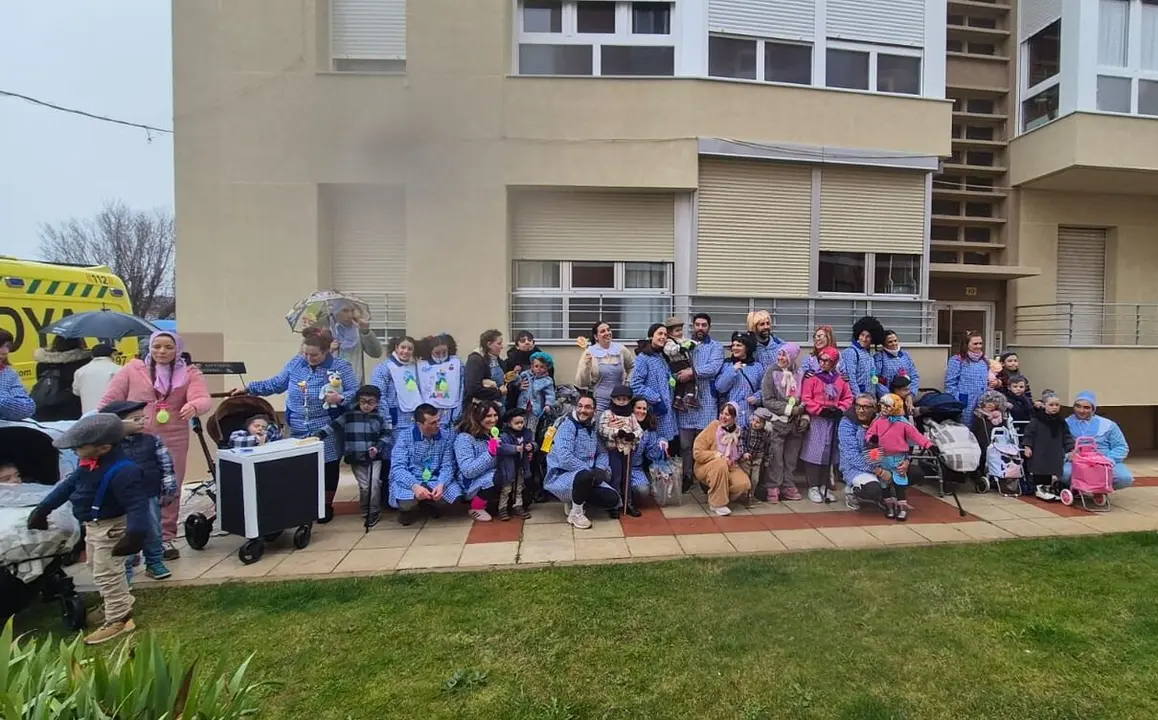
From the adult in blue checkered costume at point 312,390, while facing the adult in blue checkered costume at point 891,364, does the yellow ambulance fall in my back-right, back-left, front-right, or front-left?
back-left

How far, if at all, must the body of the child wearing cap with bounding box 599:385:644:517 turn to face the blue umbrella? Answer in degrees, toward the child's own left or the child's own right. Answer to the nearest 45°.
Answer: approximately 90° to the child's own right

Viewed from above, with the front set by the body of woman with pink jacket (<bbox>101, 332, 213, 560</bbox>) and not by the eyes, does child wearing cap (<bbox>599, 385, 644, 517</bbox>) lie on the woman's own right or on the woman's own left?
on the woman's own left

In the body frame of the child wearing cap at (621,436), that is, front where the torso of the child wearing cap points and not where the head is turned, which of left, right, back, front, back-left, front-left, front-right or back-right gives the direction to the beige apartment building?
back

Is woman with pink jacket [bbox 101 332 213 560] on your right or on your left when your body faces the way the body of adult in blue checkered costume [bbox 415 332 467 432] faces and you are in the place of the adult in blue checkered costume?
on your right

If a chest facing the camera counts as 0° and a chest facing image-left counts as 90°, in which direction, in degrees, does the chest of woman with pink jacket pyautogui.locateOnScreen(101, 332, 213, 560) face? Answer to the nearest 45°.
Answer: approximately 0°
